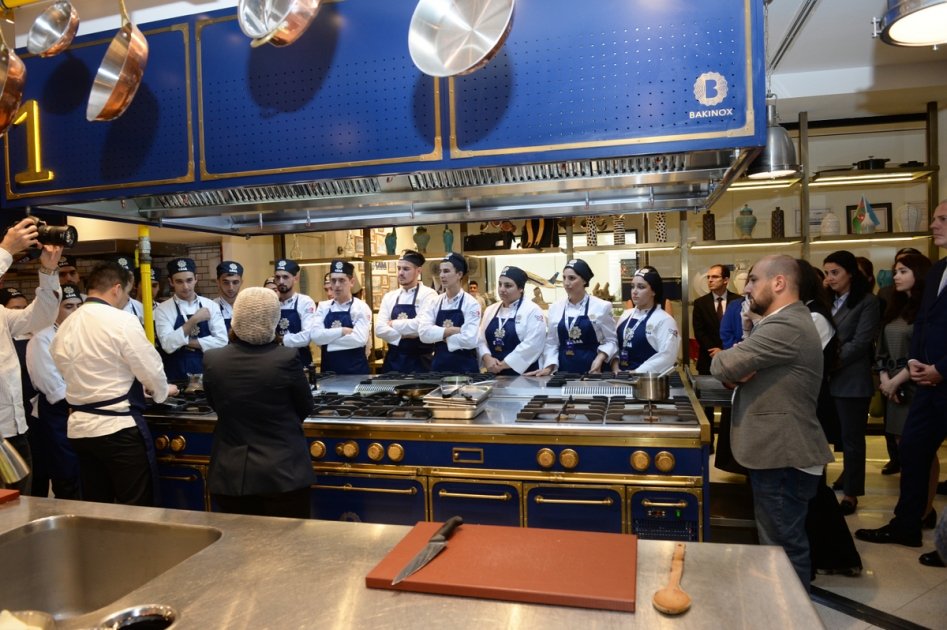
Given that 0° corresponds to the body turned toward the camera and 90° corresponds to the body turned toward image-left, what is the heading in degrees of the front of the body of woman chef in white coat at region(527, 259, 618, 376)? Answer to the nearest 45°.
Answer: approximately 45°

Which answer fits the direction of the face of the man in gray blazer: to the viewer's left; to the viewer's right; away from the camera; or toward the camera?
to the viewer's left

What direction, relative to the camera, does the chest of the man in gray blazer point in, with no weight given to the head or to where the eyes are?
to the viewer's left

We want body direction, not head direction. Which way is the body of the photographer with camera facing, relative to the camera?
to the viewer's right

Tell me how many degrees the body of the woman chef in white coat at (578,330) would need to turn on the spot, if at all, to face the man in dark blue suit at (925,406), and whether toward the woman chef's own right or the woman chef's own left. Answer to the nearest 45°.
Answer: approximately 90° to the woman chef's own left

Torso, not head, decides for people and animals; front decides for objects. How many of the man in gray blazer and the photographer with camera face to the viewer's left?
1

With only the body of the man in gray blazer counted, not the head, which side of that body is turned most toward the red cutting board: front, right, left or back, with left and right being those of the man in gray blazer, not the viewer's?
left

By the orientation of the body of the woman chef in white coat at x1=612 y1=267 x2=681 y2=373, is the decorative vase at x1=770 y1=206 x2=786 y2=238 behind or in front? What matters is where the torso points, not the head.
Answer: behind

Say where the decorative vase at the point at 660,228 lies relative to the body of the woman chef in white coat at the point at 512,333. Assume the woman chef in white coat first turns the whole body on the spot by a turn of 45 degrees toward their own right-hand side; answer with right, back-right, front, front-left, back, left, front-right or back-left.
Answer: back-right

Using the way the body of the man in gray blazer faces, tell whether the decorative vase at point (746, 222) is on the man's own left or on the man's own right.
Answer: on the man's own right

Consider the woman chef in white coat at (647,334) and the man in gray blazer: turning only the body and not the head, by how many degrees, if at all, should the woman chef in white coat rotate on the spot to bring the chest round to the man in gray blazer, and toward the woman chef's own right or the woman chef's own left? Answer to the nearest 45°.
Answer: approximately 45° to the woman chef's own left
